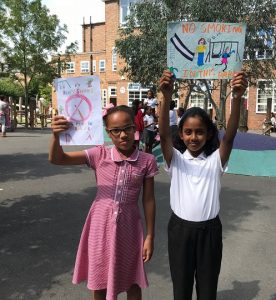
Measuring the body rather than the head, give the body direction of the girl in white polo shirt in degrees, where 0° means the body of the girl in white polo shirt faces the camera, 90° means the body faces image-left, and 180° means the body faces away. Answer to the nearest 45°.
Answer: approximately 0°

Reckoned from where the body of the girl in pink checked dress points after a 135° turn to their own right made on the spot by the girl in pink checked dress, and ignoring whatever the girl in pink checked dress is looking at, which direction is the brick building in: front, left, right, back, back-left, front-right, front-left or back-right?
front-right

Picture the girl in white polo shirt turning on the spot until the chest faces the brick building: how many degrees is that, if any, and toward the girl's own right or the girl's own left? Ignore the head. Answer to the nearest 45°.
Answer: approximately 180°

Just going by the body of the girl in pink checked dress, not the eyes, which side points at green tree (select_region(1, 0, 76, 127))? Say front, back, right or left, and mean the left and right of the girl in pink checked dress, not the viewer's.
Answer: back

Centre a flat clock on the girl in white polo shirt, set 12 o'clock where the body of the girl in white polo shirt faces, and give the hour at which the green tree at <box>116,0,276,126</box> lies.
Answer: The green tree is roughly at 6 o'clock from the girl in white polo shirt.

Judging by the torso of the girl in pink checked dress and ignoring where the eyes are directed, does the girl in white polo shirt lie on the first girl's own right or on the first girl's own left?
on the first girl's own left

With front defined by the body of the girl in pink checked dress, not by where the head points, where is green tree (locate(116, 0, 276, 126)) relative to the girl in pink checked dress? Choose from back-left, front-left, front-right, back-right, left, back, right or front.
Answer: back

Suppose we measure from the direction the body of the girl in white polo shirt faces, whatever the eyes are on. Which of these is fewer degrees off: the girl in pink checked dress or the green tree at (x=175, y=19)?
the girl in pink checked dress
